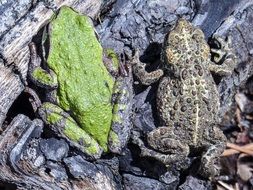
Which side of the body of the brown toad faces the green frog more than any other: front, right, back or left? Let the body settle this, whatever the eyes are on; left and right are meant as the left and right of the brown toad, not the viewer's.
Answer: left

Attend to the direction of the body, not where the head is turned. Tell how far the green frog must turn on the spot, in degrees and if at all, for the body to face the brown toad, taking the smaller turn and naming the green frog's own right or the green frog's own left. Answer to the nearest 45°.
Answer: approximately 90° to the green frog's own right

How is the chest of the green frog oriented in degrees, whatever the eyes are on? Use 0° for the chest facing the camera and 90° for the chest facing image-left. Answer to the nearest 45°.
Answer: approximately 180°

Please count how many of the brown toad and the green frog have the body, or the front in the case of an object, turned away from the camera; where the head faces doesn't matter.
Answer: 2

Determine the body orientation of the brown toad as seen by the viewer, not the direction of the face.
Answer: away from the camera
